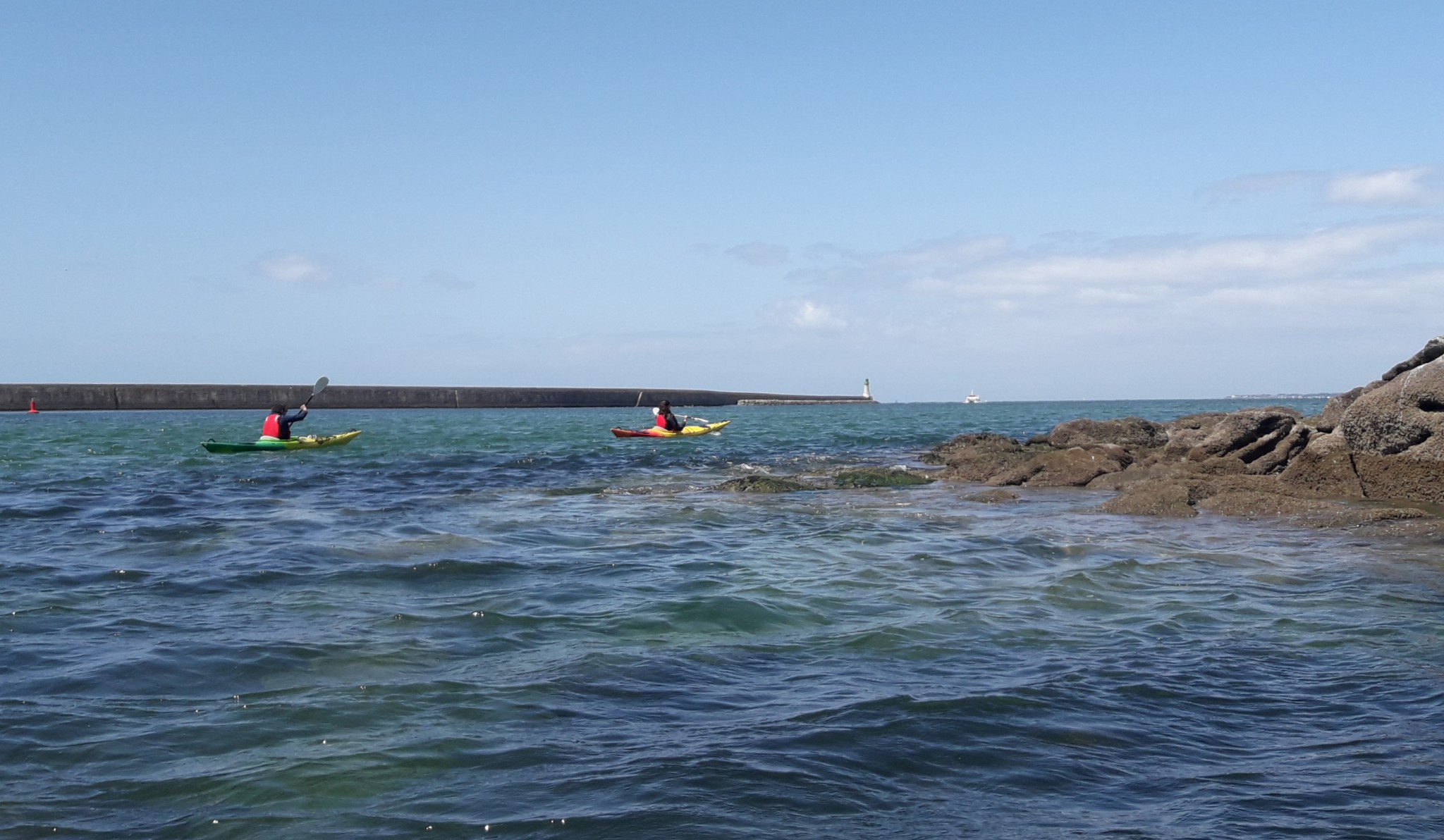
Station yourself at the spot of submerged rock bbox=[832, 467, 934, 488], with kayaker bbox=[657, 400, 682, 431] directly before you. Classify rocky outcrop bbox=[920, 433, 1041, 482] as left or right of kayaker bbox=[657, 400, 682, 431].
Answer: right

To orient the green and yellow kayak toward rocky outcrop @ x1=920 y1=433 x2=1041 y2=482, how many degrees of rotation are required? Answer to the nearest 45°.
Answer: approximately 45° to its right

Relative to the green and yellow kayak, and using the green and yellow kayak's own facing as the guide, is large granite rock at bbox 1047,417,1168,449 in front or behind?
in front

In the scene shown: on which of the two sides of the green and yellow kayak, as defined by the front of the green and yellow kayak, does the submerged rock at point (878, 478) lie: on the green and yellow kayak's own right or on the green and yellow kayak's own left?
on the green and yellow kayak's own right

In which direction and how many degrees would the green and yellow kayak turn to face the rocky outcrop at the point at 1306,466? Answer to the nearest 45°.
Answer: approximately 45° to its right

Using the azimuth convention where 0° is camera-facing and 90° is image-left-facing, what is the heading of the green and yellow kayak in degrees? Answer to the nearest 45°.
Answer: approximately 270°

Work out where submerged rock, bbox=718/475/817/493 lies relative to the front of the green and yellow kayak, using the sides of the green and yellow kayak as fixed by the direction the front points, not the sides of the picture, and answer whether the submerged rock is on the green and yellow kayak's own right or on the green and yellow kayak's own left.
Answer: on the green and yellow kayak's own right

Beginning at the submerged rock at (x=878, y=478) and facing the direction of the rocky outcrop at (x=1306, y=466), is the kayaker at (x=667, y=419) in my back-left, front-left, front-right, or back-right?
back-left

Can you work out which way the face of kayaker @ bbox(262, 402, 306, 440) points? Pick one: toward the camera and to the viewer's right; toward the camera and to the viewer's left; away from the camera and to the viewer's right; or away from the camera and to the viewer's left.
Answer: away from the camera and to the viewer's right
